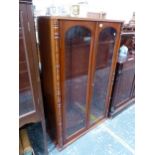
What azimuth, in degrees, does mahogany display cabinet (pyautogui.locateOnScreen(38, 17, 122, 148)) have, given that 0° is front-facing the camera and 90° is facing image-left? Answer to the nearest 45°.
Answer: approximately 315°

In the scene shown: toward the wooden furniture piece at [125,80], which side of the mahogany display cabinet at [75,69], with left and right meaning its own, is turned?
left
